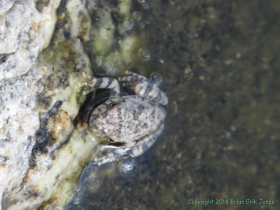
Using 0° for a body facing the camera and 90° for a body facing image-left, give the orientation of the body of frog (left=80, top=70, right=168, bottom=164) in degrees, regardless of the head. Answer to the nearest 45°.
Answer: approximately 90°
